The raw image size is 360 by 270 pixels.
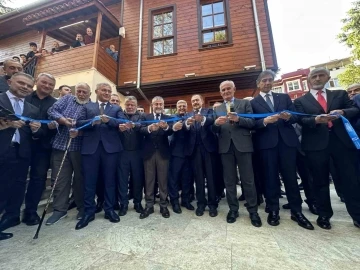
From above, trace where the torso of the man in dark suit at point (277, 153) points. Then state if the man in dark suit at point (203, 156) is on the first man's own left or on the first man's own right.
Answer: on the first man's own right

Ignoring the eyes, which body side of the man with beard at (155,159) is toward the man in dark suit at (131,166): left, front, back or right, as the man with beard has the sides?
right

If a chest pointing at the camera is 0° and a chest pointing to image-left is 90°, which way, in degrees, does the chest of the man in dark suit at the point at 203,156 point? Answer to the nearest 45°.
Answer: approximately 0°

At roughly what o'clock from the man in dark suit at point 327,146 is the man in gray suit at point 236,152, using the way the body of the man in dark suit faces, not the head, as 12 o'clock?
The man in gray suit is roughly at 2 o'clock from the man in dark suit.

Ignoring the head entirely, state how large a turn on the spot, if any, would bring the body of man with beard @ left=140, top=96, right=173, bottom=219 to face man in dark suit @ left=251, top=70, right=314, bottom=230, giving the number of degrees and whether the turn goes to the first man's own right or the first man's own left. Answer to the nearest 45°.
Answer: approximately 45° to the first man's own left

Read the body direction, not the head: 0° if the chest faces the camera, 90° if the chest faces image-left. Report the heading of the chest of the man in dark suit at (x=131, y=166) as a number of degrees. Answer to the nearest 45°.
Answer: approximately 0°

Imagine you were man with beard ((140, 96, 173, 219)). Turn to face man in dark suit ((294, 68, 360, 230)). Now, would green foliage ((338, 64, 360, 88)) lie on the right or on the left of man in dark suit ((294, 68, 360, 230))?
left

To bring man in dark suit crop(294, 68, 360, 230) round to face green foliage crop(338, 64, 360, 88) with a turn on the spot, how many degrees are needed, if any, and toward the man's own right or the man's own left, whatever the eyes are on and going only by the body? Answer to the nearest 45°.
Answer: approximately 180°

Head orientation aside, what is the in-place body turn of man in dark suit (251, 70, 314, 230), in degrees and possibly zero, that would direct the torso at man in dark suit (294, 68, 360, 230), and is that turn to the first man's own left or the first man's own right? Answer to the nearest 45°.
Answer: approximately 90° to the first man's own left
